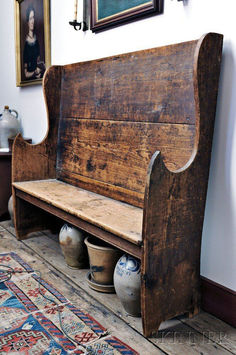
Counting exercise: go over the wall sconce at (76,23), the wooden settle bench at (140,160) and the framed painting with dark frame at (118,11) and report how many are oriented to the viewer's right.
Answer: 0

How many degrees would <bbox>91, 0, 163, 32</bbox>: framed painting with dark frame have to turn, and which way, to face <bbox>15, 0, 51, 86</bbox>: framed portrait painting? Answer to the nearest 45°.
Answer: approximately 90° to its right

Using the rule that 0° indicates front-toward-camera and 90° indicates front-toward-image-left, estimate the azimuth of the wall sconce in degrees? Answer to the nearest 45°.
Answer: approximately 45°

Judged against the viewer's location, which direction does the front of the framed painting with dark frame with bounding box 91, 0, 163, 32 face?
facing the viewer and to the left of the viewer

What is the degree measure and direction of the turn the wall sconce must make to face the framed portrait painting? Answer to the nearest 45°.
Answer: approximately 90° to its right

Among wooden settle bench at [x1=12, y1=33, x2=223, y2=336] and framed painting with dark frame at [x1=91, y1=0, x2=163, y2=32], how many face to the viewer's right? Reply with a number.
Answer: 0
